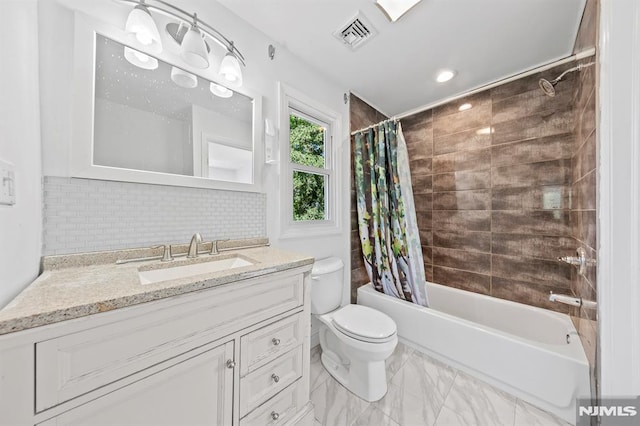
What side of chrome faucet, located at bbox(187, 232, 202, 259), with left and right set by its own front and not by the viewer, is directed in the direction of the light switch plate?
right

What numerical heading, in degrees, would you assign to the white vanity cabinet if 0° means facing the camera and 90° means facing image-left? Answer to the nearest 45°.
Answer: approximately 315°

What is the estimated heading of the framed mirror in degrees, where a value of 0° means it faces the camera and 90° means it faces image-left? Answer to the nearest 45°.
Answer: approximately 315°

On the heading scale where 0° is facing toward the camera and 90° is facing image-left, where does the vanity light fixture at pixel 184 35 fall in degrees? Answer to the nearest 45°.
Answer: approximately 315°

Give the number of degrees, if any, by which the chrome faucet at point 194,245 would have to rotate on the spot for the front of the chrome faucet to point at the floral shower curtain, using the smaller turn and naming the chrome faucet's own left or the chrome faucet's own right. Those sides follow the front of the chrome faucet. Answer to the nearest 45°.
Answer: approximately 45° to the chrome faucet's own left
